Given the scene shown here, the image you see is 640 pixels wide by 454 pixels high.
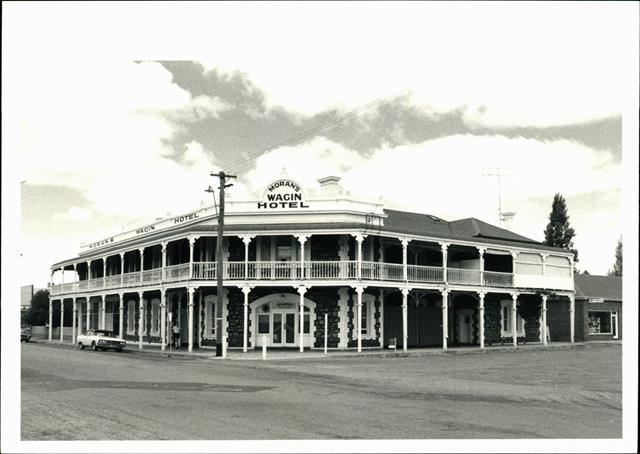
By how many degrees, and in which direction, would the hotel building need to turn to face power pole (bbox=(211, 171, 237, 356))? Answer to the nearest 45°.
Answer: approximately 45° to its right

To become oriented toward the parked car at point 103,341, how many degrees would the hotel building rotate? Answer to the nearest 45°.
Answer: approximately 90° to its right

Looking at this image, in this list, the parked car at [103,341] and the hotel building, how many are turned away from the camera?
0

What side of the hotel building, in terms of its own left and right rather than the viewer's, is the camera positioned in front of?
front

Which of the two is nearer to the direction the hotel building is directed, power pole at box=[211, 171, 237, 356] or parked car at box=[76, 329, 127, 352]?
the power pole
